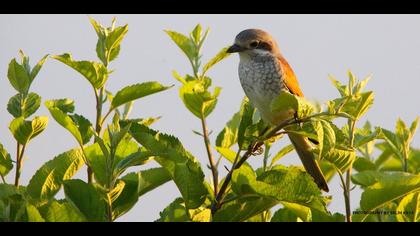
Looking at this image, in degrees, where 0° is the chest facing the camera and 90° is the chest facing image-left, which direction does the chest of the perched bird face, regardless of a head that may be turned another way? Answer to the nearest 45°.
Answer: approximately 45°
